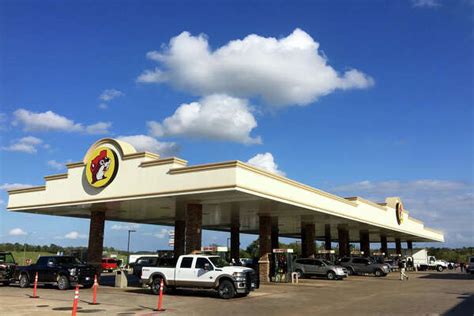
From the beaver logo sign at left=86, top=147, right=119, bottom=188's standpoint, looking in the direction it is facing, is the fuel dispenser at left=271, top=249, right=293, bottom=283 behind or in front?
behind
